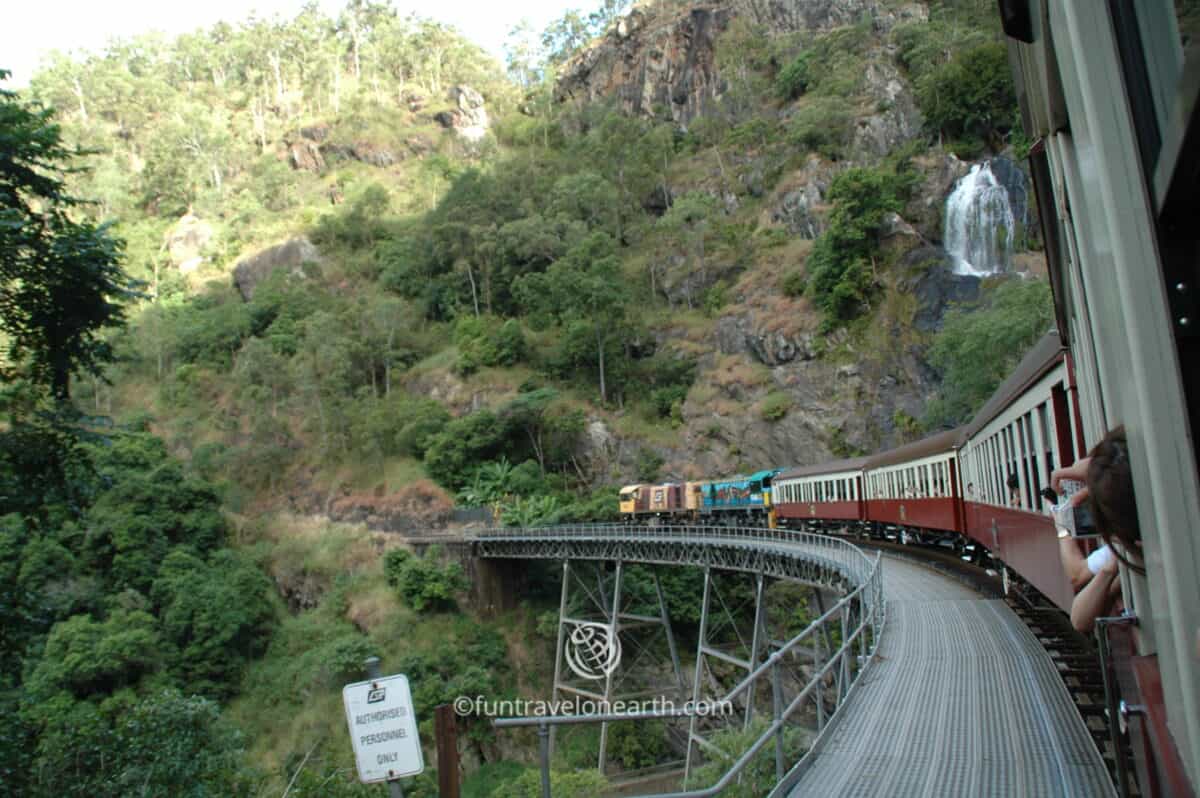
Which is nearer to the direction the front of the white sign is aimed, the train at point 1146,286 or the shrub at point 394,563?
the train

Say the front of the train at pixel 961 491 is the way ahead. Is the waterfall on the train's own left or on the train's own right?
on the train's own right

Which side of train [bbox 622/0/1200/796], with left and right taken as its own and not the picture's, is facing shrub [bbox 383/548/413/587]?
front

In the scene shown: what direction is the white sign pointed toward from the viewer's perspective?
toward the camera

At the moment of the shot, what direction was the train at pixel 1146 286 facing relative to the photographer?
facing away from the viewer and to the left of the viewer

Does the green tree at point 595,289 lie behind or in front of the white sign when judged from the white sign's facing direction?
behind

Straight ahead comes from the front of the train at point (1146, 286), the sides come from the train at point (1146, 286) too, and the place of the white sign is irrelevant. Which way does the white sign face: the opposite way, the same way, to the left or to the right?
the opposite way

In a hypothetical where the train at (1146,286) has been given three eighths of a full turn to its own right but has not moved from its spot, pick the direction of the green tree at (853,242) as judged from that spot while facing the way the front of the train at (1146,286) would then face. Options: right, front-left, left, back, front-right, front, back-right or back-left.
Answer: left

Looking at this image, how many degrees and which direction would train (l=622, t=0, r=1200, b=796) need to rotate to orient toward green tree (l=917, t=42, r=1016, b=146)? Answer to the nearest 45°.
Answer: approximately 45° to its right

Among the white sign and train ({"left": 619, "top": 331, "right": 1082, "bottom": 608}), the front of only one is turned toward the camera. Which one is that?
the white sign
